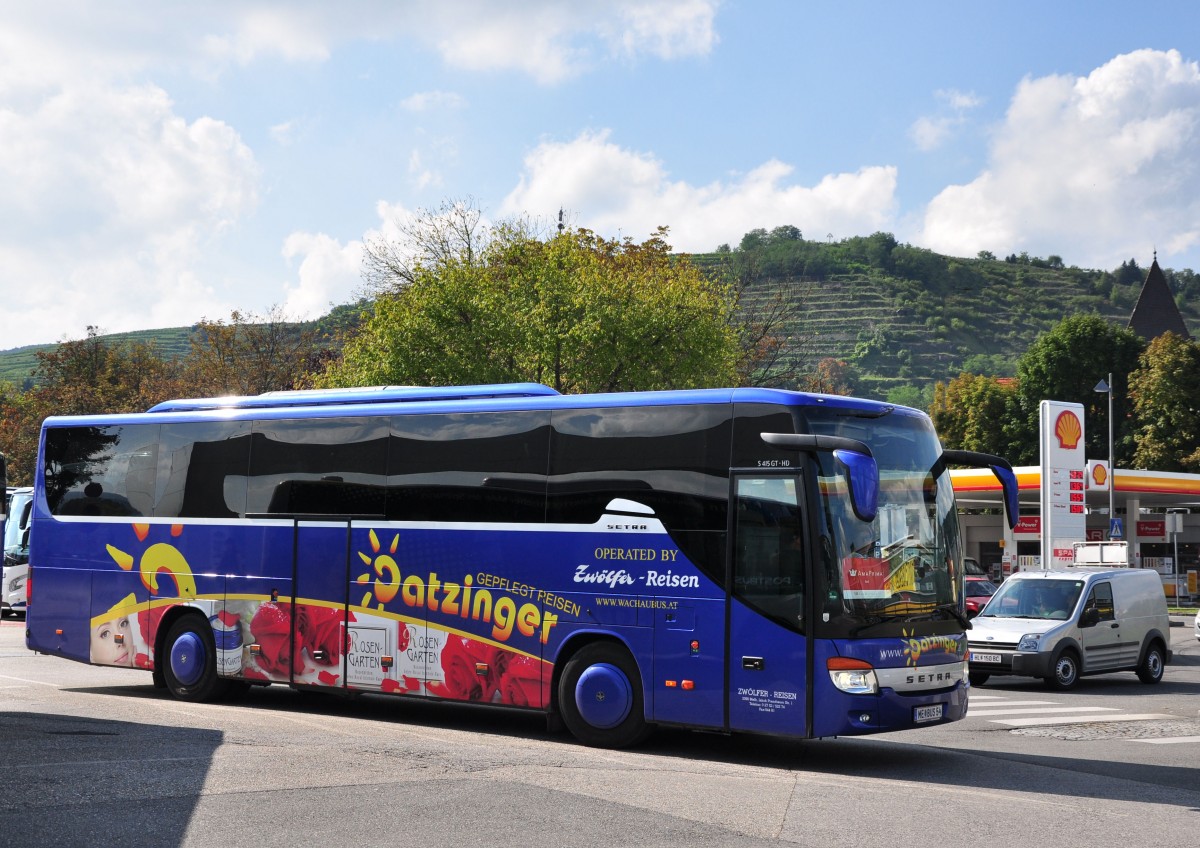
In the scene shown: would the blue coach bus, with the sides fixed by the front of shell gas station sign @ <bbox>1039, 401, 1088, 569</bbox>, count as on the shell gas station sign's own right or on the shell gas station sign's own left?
on the shell gas station sign's own right

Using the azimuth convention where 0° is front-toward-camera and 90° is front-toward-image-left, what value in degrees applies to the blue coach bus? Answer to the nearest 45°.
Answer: approximately 315°

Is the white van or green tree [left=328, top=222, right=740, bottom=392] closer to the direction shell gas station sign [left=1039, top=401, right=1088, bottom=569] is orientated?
the white van

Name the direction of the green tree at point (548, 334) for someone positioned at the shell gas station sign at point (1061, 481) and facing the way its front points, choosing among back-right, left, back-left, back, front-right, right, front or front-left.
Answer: back-right

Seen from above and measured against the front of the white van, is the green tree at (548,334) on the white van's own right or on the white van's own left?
on the white van's own right

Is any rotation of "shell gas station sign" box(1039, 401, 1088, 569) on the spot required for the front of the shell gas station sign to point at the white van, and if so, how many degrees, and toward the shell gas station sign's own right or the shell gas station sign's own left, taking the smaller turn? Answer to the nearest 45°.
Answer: approximately 45° to the shell gas station sign's own right
